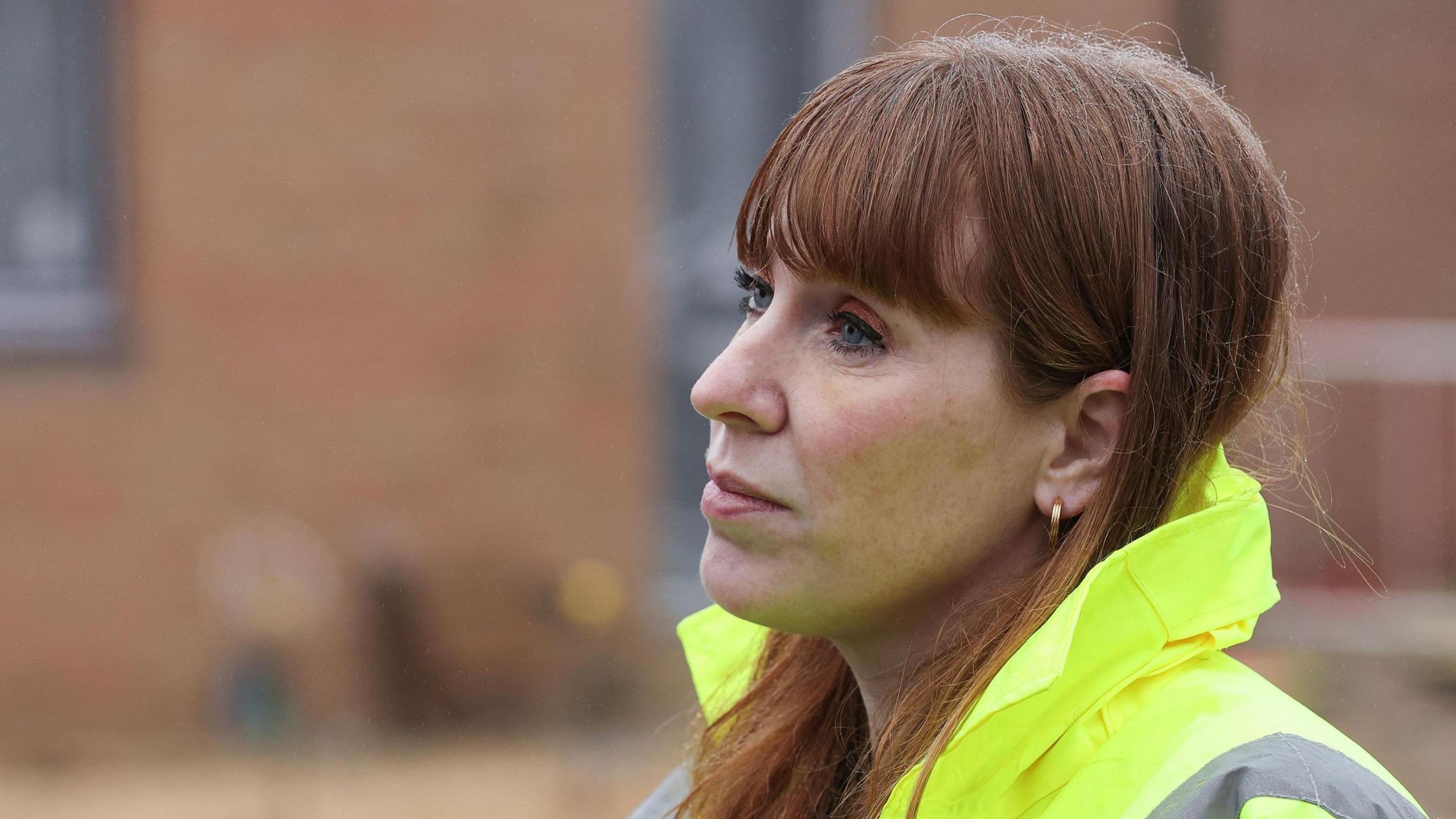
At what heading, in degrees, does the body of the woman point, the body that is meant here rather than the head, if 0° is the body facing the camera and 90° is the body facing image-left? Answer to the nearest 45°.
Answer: approximately 45°

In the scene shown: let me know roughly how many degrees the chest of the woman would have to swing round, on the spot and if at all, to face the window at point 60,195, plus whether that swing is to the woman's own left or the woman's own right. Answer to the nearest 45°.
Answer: approximately 90° to the woman's own right

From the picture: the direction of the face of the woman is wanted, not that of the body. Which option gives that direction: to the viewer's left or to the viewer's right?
to the viewer's left
